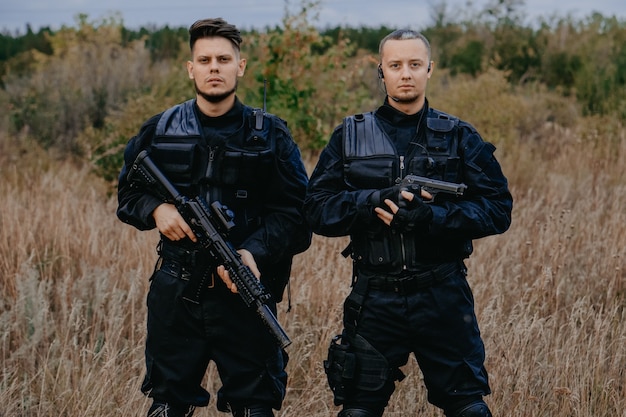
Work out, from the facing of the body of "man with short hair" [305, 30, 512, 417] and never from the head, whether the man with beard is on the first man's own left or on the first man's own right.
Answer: on the first man's own right

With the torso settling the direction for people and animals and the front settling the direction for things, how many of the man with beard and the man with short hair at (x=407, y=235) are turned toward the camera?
2

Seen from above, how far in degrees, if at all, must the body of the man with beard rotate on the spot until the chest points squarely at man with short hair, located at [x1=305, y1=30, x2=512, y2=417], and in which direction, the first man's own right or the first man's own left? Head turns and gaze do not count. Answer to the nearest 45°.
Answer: approximately 90° to the first man's own left

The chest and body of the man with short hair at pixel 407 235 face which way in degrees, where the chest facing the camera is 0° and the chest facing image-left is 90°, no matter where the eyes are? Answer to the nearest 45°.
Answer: approximately 0°
